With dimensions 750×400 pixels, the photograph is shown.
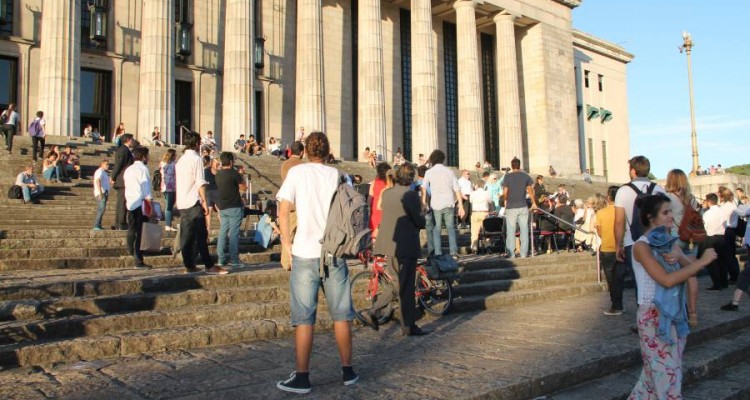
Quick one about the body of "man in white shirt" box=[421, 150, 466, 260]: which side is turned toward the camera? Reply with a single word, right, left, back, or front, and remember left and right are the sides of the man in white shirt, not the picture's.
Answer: back

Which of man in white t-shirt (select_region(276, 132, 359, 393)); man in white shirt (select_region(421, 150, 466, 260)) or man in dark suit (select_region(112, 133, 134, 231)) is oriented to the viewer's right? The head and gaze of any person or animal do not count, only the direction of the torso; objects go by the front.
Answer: the man in dark suit

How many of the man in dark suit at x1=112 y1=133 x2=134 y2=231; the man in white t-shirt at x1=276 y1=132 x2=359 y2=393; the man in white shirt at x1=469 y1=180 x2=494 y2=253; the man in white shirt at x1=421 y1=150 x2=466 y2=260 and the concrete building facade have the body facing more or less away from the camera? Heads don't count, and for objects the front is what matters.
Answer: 3

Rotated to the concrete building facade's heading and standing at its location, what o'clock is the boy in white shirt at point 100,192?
The boy in white shirt is roughly at 2 o'clock from the concrete building facade.

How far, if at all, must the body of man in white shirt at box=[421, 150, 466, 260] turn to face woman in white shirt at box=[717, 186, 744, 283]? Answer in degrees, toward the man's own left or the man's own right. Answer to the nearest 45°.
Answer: approximately 90° to the man's own right

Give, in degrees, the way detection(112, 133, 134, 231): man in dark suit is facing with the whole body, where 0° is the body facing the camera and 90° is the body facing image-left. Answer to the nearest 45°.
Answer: approximately 270°

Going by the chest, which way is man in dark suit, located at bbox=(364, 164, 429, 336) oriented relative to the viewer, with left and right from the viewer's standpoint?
facing away from the viewer and to the right of the viewer

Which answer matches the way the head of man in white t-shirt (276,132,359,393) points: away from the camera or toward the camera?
away from the camera

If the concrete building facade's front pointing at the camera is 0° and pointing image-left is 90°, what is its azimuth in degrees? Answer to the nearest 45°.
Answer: approximately 315°

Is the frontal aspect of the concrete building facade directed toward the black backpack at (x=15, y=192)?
no

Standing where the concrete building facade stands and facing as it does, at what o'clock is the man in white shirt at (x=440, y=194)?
The man in white shirt is roughly at 1 o'clock from the concrete building facade.

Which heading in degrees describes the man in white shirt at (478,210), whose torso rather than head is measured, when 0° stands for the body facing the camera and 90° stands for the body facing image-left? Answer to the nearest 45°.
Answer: approximately 180°

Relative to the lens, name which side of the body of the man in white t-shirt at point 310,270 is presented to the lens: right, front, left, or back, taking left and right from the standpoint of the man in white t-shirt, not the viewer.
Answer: back

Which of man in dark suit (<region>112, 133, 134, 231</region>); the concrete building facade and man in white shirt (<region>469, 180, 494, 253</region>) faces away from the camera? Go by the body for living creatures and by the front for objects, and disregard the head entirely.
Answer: the man in white shirt

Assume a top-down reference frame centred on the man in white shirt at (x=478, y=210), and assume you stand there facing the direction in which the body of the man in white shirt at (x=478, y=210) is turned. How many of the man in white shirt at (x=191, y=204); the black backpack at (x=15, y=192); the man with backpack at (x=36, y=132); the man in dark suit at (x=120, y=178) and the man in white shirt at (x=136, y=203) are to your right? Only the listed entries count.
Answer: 0
